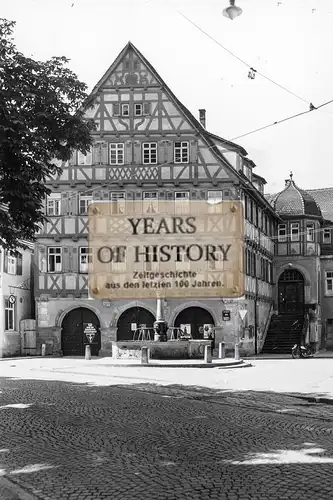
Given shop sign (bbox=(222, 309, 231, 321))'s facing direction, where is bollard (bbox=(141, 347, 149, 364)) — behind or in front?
in front

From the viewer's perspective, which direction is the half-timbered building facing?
toward the camera

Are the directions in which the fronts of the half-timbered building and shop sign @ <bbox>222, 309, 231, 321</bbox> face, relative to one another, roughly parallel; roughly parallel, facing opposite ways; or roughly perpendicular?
roughly parallel

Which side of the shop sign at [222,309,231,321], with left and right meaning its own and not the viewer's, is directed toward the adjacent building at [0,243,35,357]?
right

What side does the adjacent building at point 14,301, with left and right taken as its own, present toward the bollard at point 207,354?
front

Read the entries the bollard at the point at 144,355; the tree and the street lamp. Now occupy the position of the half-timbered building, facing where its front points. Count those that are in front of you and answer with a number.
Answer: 3

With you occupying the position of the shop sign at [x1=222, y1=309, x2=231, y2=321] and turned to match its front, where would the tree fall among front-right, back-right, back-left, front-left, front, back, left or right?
front

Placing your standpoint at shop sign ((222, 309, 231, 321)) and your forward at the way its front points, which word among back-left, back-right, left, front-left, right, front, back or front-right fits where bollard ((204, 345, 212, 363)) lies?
front

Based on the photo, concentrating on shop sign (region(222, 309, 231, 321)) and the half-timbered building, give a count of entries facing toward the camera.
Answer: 2

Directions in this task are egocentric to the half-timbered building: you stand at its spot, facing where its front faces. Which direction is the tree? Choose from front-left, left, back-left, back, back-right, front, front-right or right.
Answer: front

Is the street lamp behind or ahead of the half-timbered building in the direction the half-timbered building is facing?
ahead

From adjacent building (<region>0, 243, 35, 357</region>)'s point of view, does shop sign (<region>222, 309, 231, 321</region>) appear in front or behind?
in front

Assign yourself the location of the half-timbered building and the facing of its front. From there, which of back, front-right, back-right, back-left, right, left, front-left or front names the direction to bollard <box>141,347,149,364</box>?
front
